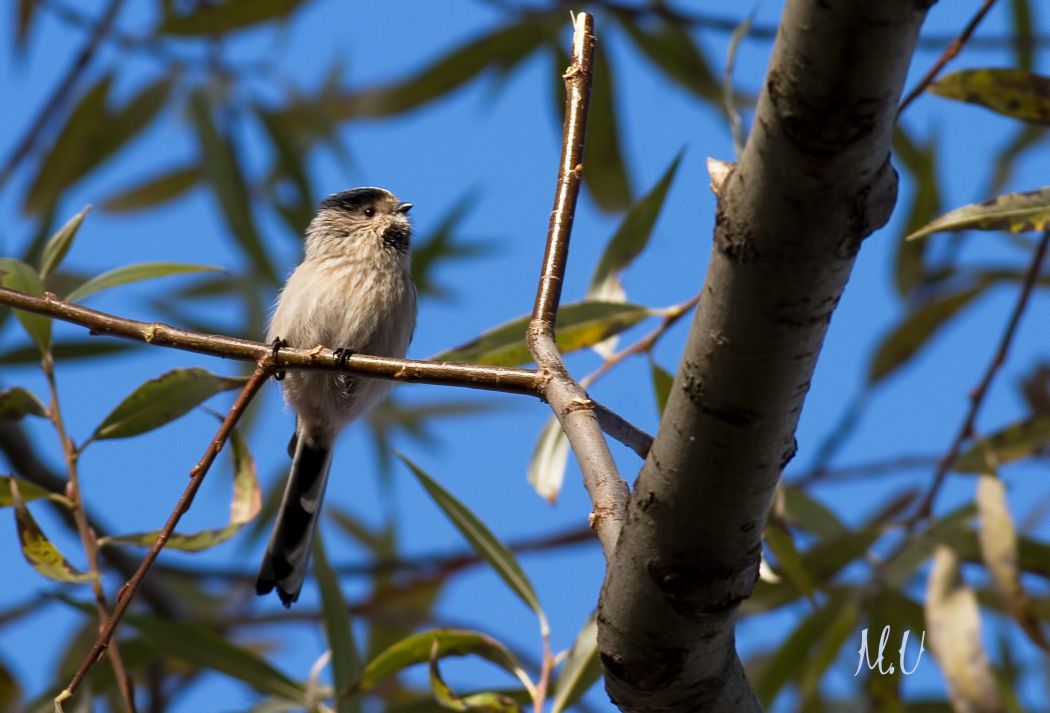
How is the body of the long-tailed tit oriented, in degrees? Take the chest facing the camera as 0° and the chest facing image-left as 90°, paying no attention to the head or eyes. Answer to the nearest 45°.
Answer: approximately 315°

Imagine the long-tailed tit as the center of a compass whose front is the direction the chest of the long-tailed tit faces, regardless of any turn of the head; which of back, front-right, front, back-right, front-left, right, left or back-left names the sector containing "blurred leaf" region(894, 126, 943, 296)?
front-left
